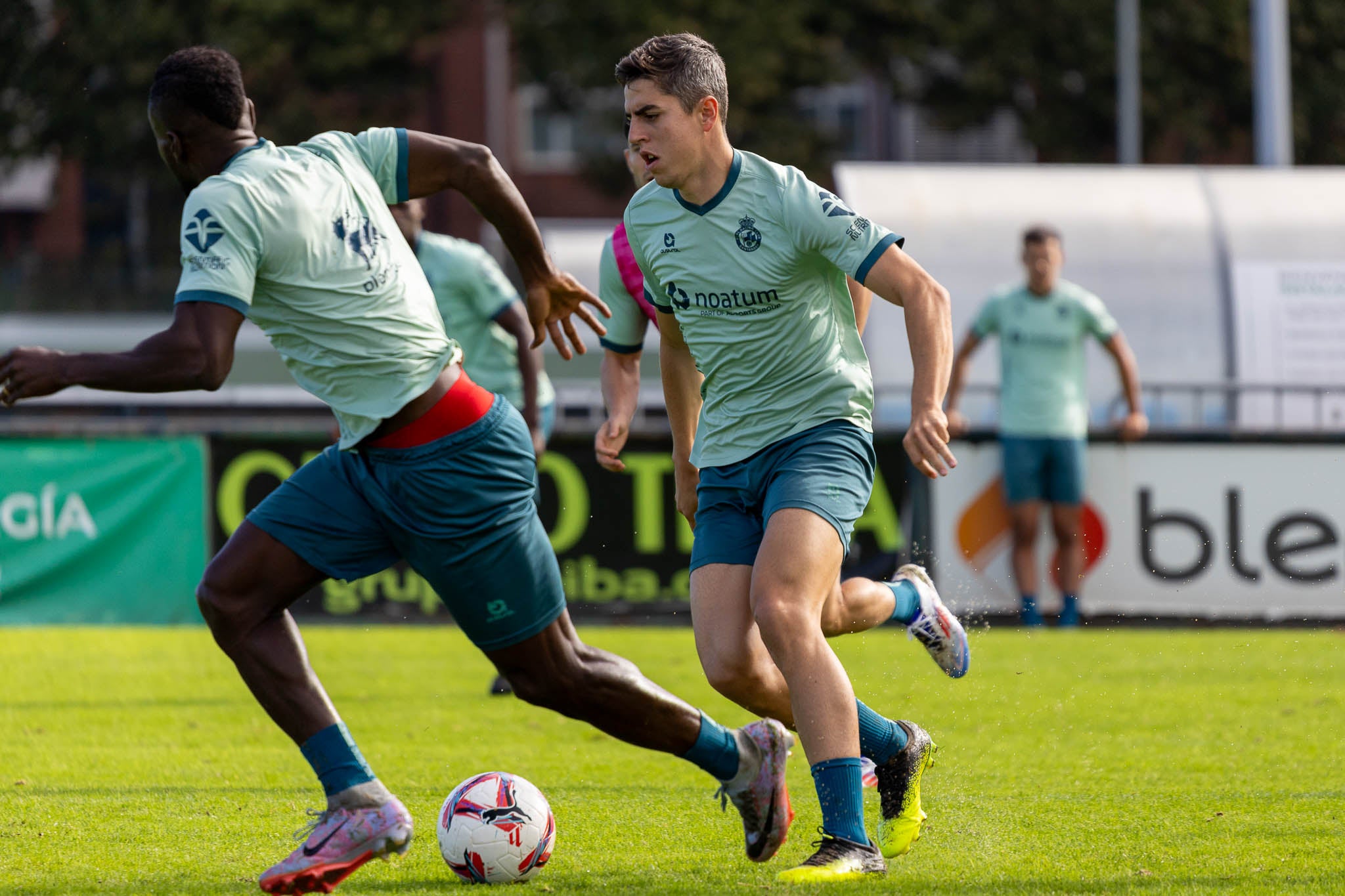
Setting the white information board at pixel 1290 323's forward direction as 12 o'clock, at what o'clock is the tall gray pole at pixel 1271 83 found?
The tall gray pole is roughly at 6 o'clock from the white information board.

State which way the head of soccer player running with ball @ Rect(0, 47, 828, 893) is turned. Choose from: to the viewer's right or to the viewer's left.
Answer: to the viewer's left

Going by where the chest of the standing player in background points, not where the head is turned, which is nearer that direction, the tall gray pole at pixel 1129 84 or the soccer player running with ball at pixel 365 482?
the soccer player running with ball

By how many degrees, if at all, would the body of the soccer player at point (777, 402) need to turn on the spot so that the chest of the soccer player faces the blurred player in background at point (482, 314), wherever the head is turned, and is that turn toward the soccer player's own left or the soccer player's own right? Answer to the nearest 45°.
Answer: approximately 135° to the soccer player's own right

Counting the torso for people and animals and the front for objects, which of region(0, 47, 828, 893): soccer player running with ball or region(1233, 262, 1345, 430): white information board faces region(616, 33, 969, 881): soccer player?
the white information board

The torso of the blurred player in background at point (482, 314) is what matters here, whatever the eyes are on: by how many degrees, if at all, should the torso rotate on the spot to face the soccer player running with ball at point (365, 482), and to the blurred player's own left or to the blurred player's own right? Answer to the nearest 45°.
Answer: approximately 45° to the blurred player's own left

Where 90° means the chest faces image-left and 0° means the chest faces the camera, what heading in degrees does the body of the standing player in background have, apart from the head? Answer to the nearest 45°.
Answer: approximately 0°

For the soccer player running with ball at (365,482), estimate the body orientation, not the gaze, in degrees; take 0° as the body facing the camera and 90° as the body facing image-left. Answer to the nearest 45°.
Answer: approximately 135°

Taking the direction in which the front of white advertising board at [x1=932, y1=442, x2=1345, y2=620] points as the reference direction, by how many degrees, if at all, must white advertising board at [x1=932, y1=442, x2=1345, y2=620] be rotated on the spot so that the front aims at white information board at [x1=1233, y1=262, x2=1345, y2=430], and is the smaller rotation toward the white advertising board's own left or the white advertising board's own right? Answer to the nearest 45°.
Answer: approximately 180°
